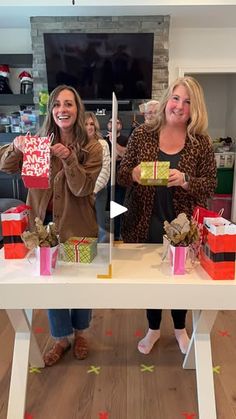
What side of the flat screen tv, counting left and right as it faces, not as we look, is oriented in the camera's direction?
front

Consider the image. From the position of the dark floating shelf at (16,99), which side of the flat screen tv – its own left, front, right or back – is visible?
right

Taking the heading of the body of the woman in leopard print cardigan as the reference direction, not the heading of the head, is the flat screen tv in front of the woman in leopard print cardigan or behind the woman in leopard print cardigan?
behind

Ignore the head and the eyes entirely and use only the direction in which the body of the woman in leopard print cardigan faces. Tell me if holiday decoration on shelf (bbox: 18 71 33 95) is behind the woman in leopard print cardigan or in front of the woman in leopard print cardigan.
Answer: behind

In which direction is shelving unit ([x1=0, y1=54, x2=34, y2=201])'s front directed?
toward the camera

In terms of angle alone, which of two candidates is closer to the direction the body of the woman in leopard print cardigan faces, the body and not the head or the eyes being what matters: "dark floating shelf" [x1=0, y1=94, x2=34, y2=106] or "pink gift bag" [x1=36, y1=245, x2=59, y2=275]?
the pink gift bag

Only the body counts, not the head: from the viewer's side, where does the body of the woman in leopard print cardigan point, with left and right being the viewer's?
facing the viewer

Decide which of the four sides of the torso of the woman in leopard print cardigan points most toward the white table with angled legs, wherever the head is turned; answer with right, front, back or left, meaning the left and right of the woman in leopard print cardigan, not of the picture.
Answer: front

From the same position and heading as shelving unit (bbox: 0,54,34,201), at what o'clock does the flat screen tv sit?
The flat screen tv is roughly at 10 o'clock from the shelving unit.

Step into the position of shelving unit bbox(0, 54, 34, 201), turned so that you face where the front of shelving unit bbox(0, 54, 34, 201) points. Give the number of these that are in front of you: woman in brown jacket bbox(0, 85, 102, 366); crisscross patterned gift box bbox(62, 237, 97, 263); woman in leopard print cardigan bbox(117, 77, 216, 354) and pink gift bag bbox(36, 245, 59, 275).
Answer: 4
